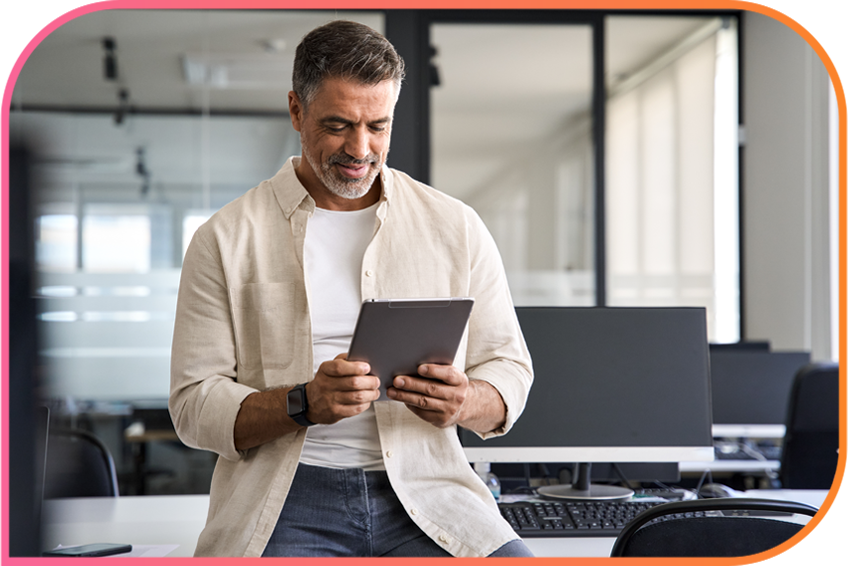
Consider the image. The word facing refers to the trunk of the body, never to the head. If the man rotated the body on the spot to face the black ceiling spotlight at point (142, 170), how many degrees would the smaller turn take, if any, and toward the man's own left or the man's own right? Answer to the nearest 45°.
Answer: approximately 180°

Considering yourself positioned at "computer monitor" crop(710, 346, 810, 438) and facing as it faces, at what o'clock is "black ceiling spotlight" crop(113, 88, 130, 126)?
The black ceiling spotlight is roughly at 3 o'clock from the computer monitor.

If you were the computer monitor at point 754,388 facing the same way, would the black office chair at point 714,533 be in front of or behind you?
in front

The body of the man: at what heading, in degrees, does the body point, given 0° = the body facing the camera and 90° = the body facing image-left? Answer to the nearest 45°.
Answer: approximately 0°

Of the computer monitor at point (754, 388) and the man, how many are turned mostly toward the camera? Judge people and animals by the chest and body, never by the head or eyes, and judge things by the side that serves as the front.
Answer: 2

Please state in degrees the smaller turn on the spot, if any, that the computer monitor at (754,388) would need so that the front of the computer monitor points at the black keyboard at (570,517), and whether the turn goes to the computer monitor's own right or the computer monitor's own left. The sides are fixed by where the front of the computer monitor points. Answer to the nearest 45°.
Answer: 0° — it already faces it

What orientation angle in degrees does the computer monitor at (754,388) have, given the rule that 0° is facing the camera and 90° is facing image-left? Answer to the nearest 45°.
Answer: approximately 0°

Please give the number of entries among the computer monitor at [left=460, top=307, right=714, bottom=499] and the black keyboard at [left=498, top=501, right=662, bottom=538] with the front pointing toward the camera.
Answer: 2

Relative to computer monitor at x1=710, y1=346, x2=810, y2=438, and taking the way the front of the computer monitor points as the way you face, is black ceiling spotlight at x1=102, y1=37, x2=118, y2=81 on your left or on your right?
on your right

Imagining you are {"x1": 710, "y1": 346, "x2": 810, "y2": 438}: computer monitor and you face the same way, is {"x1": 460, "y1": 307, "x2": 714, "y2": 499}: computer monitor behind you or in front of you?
in front

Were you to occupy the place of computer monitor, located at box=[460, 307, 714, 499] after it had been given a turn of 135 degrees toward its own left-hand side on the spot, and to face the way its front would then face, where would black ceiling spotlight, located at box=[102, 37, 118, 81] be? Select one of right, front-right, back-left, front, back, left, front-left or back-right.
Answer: left
